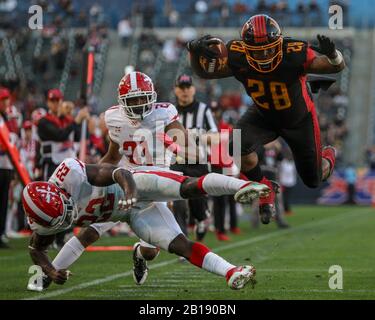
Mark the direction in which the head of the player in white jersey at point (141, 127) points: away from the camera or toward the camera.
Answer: toward the camera

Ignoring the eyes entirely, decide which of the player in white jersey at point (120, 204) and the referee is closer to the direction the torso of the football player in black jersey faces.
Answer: the player in white jersey

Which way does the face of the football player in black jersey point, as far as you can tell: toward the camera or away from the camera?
toward the camera

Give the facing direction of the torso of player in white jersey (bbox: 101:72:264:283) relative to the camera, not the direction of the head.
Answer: toward the camera

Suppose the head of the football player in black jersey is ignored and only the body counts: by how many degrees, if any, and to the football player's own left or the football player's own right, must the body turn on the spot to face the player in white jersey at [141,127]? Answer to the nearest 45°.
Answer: approximately 45° to the football player's own right

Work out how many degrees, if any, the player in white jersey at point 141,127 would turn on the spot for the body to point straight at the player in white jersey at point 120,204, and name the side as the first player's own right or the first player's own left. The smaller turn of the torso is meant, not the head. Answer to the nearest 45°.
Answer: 0° — they already face them

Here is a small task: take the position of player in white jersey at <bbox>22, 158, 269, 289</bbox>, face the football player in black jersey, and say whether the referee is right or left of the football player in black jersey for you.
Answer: left

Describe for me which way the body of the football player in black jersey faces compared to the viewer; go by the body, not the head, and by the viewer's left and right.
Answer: facing the viewer
